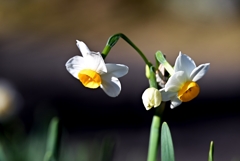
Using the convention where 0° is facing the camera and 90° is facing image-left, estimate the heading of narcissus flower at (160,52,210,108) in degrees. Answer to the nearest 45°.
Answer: approximately 315°

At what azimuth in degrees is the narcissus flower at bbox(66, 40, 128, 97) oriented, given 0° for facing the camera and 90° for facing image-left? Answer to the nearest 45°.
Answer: approximately 45°
